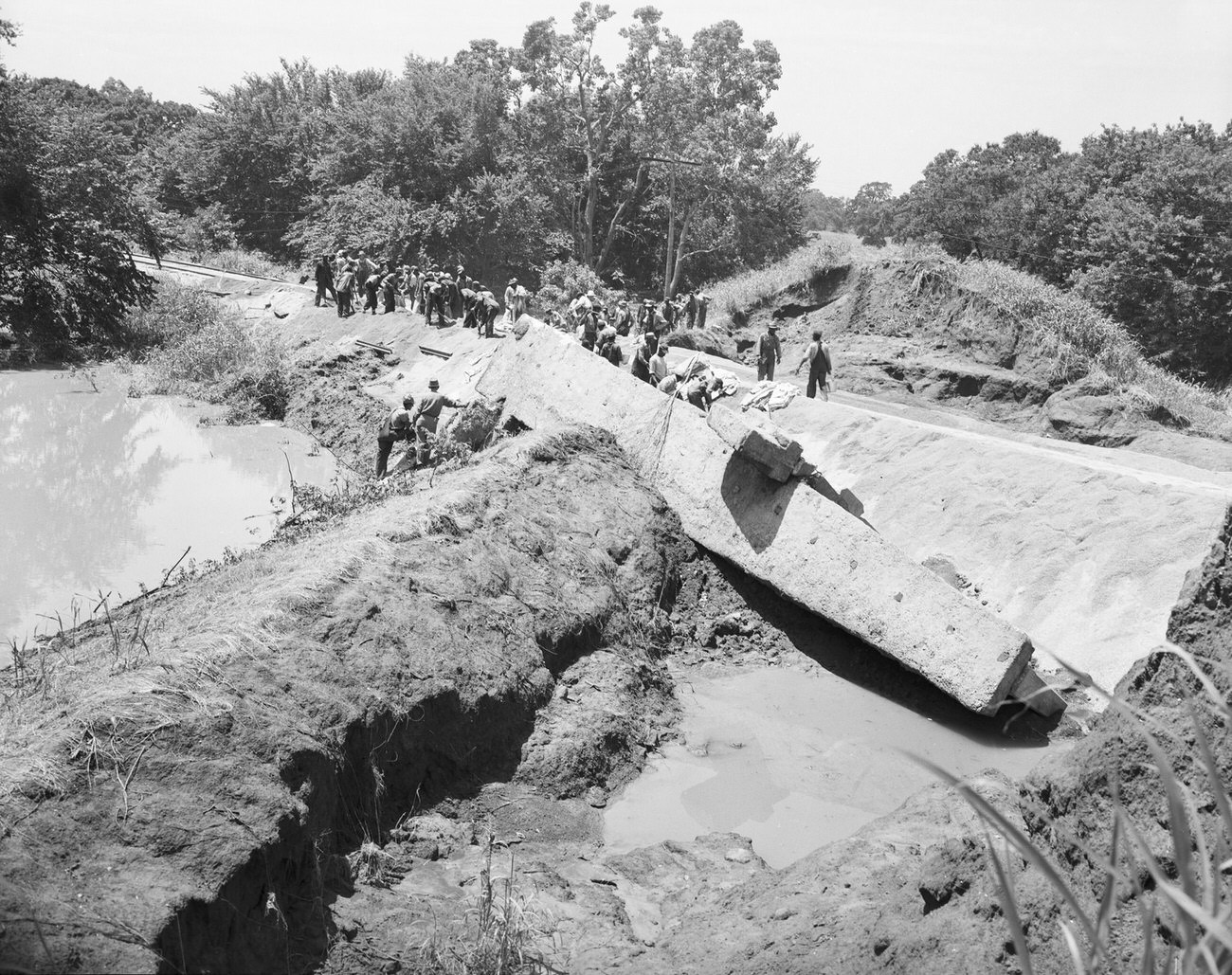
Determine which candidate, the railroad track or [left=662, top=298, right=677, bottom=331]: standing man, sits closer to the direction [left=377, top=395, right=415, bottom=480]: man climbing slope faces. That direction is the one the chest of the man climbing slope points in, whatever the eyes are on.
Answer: the standing man

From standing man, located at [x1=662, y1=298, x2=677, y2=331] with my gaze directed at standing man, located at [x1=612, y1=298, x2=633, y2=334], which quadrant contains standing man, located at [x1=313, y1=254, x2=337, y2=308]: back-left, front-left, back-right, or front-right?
front-right

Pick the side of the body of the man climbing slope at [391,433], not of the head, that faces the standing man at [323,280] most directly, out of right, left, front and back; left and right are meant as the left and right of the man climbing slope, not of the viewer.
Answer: left

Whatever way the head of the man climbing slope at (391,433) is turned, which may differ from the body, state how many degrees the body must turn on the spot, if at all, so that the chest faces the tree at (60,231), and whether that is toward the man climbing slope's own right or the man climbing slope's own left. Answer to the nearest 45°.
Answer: approximately 135° to the man climbing slope's own left

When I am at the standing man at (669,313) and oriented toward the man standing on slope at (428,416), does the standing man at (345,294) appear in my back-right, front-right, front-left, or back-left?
front-right

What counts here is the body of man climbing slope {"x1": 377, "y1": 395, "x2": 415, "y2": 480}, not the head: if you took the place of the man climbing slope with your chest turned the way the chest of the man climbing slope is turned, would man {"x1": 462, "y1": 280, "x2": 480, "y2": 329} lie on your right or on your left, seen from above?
on your left

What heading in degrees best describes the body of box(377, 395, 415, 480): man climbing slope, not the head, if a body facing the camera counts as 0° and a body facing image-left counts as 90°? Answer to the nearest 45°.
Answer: approximately 270°

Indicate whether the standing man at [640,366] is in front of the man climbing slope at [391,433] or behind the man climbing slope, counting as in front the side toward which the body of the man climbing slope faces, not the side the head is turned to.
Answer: in front

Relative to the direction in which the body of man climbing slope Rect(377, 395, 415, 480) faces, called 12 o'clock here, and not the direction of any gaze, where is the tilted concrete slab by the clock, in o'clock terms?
The tilted concrete slab is roughly at 2 o'clock from the man climbing slope.

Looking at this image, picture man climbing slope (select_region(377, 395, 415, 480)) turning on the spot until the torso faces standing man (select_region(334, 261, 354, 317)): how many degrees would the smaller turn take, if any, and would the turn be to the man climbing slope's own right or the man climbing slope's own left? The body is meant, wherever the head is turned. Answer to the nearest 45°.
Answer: approximately 90° to the man climbing slope's own left

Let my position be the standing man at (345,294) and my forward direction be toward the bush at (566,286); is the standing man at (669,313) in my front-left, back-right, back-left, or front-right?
front-right

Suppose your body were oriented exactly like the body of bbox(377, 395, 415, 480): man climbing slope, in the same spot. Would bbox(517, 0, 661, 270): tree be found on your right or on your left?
on your left
